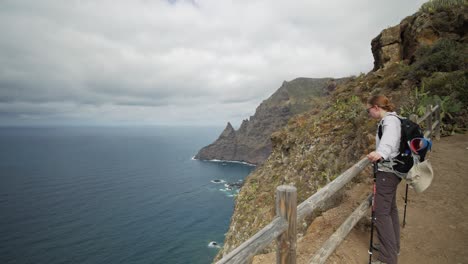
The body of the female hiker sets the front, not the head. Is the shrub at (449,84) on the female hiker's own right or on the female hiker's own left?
on the female hiker's own right

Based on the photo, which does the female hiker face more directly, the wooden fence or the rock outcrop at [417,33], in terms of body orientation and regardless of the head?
the wooden fence

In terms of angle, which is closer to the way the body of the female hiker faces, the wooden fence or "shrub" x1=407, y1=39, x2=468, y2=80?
the wooden fence

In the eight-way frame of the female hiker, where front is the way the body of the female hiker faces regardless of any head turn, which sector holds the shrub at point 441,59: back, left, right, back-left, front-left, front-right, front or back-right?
right

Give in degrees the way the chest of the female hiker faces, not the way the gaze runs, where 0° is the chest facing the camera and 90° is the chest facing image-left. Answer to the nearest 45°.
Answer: approximately 90°

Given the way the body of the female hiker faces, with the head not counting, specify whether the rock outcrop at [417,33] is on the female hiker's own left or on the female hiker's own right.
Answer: on the female hiker's own right
